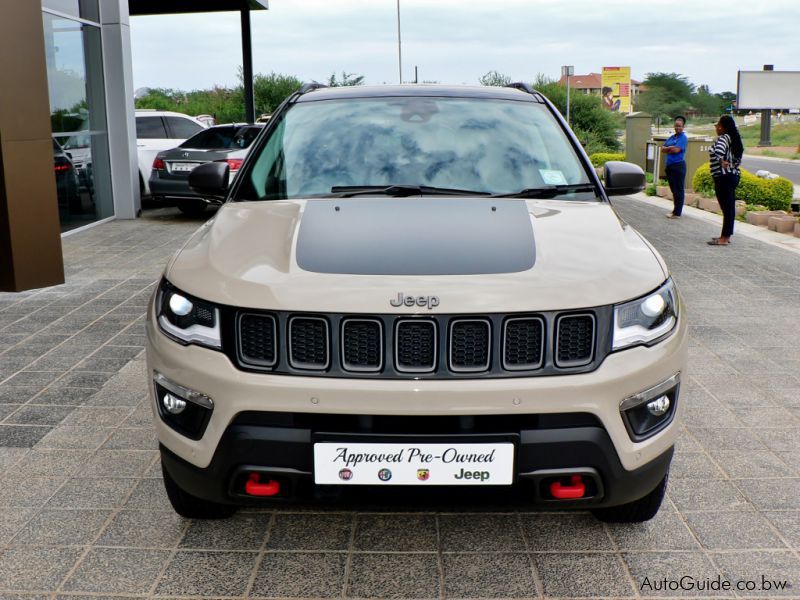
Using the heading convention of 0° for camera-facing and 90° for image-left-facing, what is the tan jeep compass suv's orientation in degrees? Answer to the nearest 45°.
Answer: approximately 0°

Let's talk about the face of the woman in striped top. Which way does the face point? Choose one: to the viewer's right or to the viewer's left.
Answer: to the viewer's left

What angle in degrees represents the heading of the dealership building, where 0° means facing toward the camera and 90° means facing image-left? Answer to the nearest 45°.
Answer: approximately 315°

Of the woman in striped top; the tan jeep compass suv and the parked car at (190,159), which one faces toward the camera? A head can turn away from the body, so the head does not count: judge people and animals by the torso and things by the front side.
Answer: the tan jeep compass suv

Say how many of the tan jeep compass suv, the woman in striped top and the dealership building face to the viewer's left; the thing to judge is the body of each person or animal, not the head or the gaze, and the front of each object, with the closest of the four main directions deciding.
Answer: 1

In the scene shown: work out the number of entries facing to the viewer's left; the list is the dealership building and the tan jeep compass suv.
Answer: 0

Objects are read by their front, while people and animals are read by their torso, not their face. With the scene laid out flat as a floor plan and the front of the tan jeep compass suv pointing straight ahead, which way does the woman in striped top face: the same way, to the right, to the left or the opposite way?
to the right

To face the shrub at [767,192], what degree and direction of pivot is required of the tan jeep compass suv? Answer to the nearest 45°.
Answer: approximately 135° to its left

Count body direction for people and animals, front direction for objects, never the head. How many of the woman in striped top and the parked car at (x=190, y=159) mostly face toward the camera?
0

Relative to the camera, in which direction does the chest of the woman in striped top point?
to the viewer's left

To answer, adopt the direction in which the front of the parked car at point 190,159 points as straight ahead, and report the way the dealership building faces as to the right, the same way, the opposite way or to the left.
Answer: to the right

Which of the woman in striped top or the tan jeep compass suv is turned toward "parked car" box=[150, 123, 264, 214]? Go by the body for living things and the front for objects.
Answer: the woman in striped top

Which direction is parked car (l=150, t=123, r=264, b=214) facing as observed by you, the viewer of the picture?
facing away from the viewer and to the right of the viewer

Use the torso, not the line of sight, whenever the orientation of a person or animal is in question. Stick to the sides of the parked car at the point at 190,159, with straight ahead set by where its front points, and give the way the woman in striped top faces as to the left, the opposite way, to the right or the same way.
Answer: to the left

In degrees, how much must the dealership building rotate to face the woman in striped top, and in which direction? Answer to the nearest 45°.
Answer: approximately 45° to its left

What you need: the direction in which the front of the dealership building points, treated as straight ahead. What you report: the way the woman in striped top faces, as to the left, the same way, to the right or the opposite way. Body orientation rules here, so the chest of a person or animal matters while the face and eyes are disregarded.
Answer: the opposite way

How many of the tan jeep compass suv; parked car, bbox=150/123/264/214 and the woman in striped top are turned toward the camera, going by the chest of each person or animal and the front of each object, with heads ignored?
1
